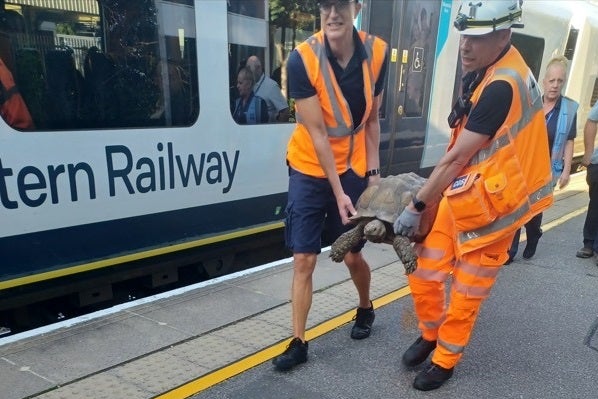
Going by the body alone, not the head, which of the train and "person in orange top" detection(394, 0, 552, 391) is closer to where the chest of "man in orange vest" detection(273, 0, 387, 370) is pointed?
the person in orange top

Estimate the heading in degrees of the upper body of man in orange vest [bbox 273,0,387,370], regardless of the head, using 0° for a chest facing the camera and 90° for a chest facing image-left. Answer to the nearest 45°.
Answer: approximately 0°

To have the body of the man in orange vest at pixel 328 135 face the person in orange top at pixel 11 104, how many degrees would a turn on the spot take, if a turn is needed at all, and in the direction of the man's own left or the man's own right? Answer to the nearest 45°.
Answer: approximately 90° to the man's own right

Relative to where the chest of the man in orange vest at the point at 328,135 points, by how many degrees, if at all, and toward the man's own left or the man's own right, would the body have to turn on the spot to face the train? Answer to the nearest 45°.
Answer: approximately 135° to the man's own right

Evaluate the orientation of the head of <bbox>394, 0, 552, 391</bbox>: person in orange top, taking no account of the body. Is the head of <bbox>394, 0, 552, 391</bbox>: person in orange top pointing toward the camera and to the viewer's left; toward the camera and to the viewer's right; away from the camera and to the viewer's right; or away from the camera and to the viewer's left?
toward the camera and to the viewer's left
